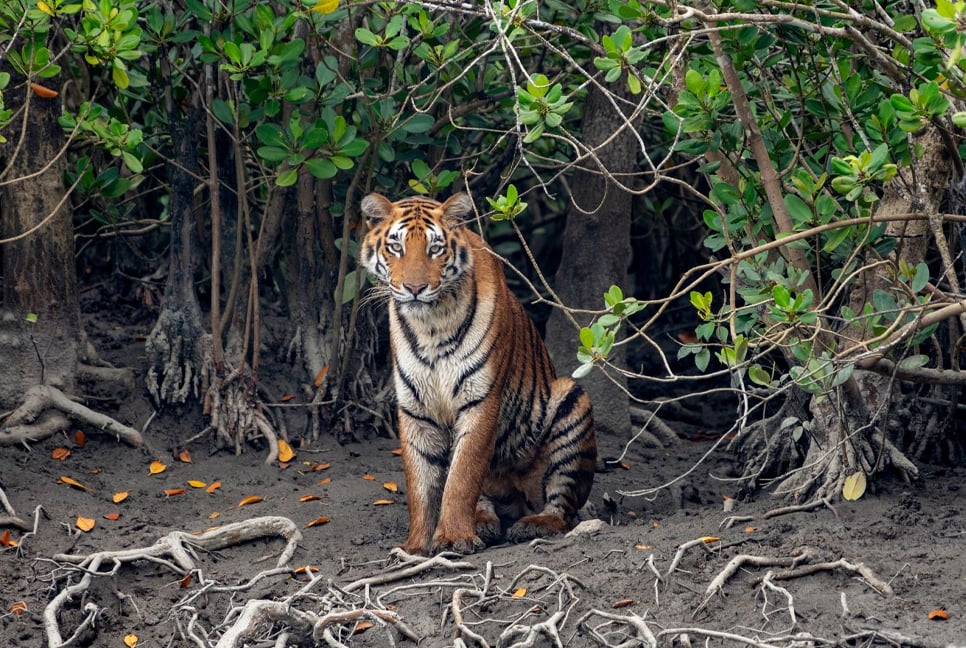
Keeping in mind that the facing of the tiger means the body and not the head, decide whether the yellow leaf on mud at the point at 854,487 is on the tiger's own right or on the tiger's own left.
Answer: on the tiger's own left

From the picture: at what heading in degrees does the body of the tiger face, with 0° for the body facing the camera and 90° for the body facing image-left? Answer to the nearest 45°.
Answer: approximately 45°

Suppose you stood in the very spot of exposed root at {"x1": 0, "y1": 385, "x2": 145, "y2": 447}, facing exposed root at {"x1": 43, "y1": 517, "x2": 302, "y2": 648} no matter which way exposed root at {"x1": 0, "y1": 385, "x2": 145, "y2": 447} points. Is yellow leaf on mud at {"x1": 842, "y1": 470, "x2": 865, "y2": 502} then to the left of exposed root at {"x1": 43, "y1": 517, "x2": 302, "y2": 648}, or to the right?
left

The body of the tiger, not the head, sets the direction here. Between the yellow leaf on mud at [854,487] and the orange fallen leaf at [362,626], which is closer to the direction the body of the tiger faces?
the orange fallen leaf

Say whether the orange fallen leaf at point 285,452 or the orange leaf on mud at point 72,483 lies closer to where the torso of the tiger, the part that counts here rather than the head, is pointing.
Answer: the orange leaf on mud

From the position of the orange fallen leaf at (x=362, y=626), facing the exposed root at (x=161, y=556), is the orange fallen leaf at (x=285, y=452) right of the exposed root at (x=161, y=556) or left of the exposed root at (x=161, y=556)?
right

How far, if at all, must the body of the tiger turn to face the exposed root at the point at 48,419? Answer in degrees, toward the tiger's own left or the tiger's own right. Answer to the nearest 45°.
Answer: approximately 45° to the tiger's own right

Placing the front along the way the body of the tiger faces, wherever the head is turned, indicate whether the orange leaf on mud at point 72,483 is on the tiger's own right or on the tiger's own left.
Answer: on the tiger's own right

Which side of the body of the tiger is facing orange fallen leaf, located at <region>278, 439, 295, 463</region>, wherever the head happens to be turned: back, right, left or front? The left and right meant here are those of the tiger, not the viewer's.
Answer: right
